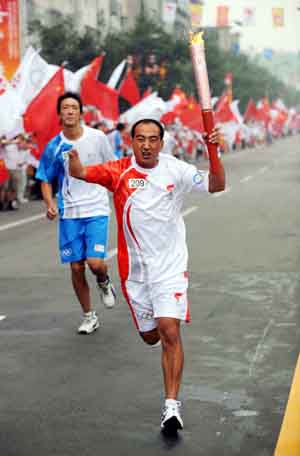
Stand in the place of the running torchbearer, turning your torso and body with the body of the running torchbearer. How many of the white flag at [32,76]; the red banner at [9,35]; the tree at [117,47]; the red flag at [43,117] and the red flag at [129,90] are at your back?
5

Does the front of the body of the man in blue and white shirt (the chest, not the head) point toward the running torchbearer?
yes

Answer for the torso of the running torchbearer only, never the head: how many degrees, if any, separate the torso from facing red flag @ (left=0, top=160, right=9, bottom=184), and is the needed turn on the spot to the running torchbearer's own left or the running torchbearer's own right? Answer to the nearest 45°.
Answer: approximately 180°

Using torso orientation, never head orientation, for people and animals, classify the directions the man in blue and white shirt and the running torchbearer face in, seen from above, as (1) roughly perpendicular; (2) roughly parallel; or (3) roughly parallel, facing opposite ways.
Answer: roughly parallel

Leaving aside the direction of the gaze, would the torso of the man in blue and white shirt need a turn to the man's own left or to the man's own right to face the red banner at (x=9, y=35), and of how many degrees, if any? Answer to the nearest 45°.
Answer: approximately 180°

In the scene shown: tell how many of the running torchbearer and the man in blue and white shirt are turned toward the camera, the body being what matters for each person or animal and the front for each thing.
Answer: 2

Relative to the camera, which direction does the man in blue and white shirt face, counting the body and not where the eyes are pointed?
toward the camera

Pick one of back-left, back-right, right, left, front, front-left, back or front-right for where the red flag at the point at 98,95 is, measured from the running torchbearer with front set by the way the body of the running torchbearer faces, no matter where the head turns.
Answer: back

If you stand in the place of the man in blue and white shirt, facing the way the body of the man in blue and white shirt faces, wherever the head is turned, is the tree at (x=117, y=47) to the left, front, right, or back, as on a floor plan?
back

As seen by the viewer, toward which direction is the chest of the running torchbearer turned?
toward the camera

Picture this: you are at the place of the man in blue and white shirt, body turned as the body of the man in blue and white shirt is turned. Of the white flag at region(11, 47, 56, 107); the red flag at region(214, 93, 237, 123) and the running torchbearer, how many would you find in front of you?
1

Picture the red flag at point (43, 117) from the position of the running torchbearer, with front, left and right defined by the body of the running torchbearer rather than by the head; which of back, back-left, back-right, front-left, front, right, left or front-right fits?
back

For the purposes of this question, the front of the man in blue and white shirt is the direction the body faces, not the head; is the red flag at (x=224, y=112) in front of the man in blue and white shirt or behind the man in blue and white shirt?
behind

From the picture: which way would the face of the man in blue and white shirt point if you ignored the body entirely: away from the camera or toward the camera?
toward the camera

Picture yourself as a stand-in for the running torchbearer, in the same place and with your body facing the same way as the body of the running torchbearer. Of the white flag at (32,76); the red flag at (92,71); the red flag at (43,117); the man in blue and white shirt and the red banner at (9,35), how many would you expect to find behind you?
5

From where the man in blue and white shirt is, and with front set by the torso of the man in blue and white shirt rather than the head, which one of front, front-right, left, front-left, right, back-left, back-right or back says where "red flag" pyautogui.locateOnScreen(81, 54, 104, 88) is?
back
